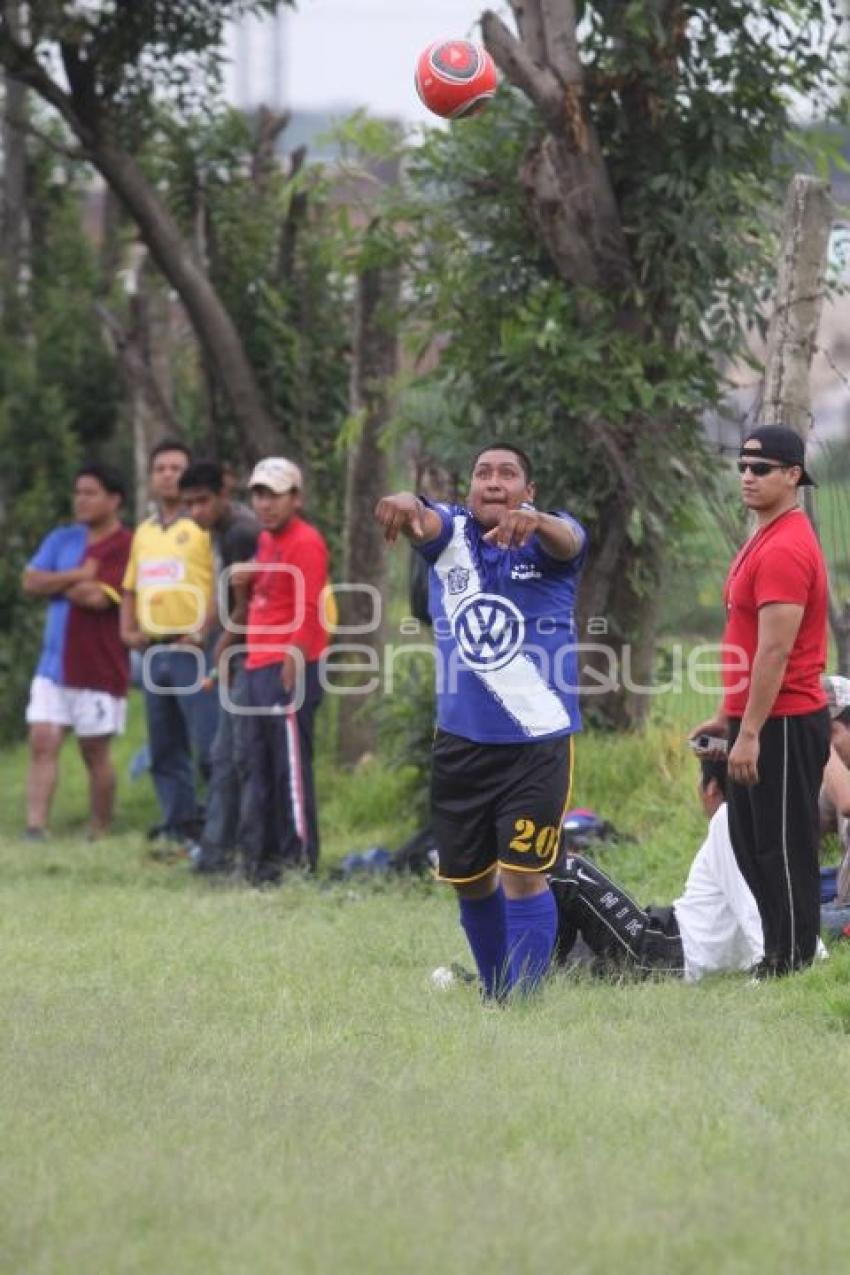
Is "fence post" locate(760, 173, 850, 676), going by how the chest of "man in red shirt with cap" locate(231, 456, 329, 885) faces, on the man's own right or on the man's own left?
on the man's own left

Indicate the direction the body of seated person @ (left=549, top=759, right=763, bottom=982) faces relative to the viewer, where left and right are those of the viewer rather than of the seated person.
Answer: facing to the left of the viewer

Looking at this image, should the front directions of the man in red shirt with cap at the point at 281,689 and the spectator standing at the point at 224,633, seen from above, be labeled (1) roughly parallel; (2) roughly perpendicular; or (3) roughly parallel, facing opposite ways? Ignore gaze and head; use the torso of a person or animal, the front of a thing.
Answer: roughly parallel

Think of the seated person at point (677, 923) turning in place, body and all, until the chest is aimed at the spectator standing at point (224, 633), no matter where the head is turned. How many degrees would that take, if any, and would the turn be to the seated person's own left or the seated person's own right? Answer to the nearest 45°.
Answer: approximately 45° to the seated person's own right

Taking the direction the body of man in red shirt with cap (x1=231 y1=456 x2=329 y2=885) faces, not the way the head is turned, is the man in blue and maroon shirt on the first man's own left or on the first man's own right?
on the first man's own right

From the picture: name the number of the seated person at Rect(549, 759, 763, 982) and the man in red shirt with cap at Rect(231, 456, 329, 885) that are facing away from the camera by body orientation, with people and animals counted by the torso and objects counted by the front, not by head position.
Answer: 0

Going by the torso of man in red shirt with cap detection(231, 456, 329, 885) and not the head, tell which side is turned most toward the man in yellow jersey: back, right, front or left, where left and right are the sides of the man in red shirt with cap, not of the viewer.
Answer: right

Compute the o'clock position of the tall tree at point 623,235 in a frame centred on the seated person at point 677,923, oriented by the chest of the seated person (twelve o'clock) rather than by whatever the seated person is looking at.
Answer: The tall tree is roughly at 3 o'clock from the seated person.

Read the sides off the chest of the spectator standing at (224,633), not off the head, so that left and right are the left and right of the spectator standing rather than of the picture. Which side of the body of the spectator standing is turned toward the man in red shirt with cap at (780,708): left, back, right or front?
left

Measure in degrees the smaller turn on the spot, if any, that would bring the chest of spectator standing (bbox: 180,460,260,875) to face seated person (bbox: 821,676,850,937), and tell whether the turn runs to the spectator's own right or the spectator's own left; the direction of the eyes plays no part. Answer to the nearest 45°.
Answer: approximately 90° to the spectator's own left
